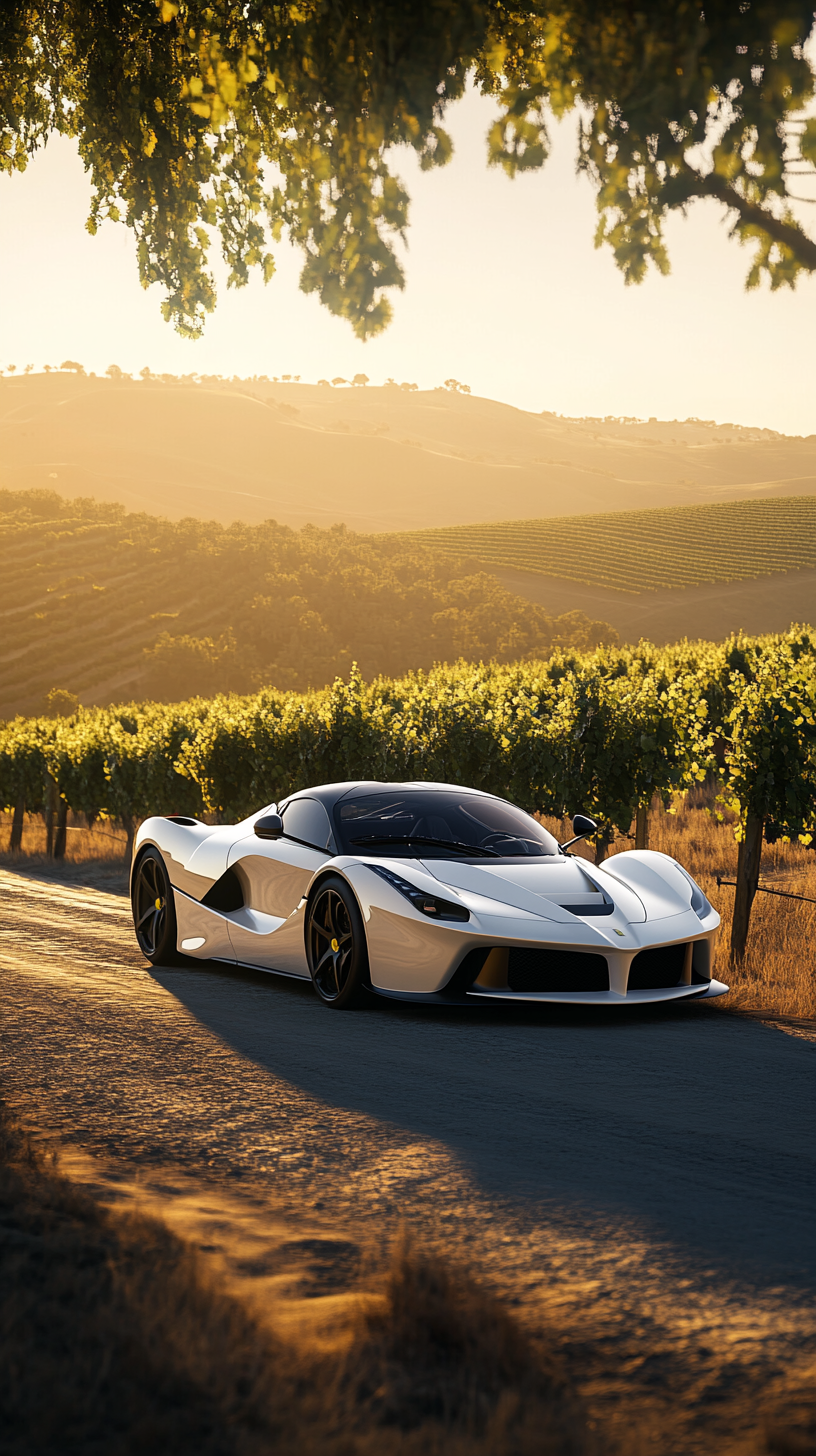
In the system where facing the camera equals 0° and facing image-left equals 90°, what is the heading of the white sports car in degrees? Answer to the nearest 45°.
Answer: approximately 315°

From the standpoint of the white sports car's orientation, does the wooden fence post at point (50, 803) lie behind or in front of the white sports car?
behind
